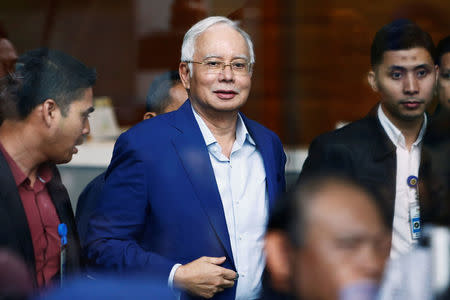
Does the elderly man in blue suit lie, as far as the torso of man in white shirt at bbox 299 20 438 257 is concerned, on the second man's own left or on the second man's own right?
on the second man's own right

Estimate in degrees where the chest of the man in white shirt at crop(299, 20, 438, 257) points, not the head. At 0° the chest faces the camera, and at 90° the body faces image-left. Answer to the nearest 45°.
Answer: approximately 315°

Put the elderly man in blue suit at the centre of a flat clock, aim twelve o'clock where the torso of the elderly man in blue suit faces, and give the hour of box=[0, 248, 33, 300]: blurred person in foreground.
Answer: The blurred person in foreground is roughly at 3 o'clock from the elderly man in blue suit.

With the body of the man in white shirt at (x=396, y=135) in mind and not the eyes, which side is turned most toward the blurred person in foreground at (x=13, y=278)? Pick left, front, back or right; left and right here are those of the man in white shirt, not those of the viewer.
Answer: right

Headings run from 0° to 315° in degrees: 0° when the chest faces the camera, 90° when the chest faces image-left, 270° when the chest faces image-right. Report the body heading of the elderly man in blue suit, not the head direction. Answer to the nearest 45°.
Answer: approximately 315°

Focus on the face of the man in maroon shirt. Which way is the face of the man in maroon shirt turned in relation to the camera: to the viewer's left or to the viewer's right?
to the viewer's right
